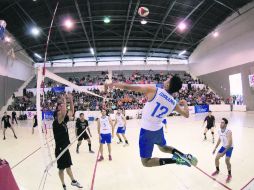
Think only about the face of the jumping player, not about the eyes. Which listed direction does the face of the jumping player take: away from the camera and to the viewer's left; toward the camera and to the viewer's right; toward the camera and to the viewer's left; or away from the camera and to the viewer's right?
away from the camera and to the viewer's left

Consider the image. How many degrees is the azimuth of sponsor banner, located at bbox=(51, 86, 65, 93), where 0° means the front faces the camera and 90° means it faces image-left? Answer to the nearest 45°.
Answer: approximately 0°

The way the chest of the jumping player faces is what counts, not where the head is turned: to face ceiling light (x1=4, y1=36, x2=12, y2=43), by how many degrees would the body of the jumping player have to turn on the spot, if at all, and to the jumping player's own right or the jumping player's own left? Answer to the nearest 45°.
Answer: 0° — they already face it

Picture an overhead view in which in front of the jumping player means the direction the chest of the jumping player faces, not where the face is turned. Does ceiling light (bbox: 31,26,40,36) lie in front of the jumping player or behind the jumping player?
in front

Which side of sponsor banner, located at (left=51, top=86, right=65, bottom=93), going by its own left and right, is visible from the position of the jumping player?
front

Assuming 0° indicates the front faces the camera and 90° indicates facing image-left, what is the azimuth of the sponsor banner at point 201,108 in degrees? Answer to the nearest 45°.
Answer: approximately 0°

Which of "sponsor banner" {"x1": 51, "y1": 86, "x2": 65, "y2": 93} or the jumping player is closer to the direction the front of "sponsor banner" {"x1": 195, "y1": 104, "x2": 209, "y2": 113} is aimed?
the jumping player

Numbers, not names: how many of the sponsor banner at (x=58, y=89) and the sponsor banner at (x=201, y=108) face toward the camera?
2
